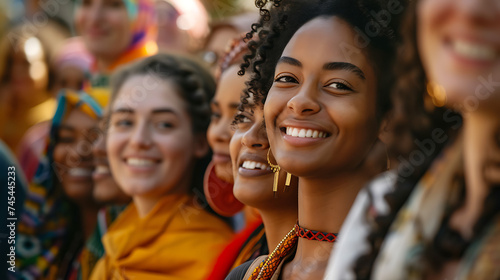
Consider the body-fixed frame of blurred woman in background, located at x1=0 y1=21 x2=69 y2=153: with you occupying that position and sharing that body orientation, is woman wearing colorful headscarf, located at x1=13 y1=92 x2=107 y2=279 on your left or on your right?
on your left

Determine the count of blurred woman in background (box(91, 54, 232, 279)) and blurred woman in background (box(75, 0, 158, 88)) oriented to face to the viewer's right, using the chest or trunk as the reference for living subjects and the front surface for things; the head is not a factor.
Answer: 0

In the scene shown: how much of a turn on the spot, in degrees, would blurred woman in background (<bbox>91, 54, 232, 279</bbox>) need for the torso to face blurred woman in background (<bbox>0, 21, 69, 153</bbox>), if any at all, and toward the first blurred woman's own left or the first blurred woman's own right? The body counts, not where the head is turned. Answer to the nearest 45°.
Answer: approximately 90° to the first blurred woman's own right

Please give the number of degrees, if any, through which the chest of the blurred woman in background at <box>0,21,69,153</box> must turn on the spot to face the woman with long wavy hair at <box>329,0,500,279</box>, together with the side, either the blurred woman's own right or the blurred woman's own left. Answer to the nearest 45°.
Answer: approximately 45° to the blurred woman's own left

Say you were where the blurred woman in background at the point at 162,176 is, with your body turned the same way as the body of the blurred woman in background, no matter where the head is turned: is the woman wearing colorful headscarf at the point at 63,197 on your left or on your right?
on your right

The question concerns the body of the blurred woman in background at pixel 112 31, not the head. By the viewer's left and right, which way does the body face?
facing the viewer and to the left of the viewer

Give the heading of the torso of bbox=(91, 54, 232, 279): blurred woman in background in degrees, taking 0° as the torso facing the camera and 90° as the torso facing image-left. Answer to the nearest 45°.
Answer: approximately 45°
